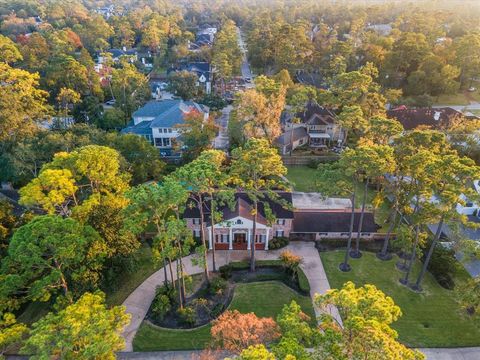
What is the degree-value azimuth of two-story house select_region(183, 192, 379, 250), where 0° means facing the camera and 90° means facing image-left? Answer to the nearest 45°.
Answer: approximately 0°

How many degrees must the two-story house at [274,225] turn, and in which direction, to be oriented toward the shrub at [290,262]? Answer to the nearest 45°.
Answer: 0° — it already faces it

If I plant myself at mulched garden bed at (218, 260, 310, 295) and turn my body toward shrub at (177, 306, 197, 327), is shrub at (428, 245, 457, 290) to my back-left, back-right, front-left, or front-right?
back-left

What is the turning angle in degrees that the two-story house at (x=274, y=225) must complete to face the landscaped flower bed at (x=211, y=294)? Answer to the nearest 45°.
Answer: approximately 45° to its right

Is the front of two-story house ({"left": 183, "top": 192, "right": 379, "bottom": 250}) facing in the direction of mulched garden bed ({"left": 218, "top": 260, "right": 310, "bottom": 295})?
yes

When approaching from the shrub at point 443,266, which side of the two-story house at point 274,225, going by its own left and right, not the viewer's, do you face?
left
